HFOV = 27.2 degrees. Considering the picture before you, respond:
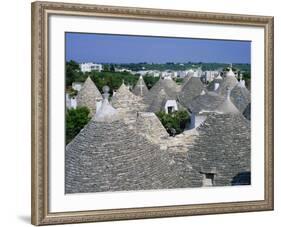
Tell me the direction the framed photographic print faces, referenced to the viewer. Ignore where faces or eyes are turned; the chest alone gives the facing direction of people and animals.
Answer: facing the viewer and to the right of the viewer
